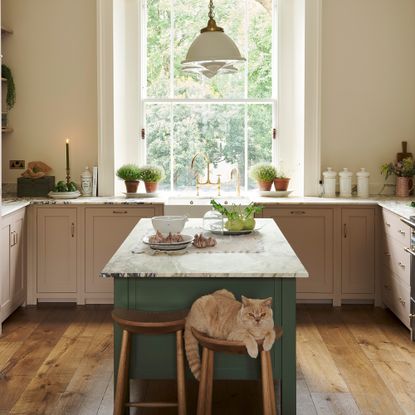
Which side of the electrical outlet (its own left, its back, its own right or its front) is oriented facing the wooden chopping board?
left

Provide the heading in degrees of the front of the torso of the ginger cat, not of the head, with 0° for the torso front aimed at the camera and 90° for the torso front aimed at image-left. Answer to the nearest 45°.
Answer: approximately 315°

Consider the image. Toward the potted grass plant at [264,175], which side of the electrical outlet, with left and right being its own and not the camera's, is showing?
left

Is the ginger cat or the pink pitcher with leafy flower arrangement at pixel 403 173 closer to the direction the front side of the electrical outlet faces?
the ginger cat

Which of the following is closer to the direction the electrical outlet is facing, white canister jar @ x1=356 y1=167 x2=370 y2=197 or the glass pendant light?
the glass pendant light

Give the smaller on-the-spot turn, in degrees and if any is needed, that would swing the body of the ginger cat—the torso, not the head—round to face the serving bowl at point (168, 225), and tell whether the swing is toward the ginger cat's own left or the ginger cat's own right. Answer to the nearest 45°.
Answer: approximately 135° to the ginger cat's own left

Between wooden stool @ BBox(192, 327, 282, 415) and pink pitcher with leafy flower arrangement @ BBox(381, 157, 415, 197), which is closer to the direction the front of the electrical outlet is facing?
the wooden stool

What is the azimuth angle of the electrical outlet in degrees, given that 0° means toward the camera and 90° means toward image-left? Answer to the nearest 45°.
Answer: approximately 0°

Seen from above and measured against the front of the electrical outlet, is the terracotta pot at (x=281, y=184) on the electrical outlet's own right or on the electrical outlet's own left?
on the electrical outlet's own left

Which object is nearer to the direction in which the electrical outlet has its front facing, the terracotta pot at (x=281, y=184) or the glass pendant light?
the glass pendant light

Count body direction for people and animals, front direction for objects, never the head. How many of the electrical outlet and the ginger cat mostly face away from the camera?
0
